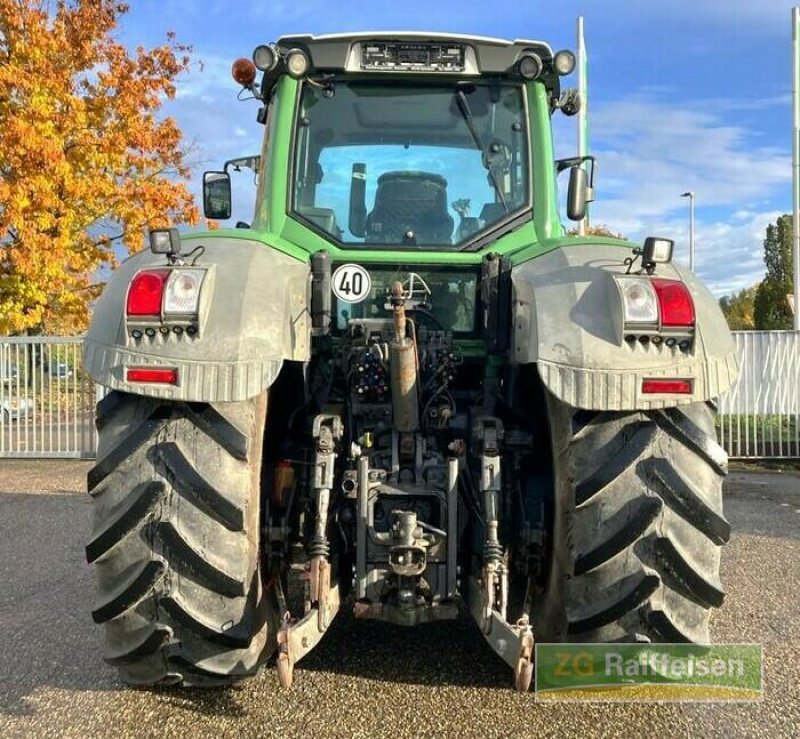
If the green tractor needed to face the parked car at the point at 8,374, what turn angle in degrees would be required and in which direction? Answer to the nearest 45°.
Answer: approximately 45° to its left

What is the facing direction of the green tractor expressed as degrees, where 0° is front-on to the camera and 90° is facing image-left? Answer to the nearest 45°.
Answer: approximately 180°

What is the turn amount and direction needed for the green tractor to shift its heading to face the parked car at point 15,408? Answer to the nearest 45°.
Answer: approximately 45° to its left

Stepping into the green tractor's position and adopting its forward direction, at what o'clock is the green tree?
The green tree is roughly at 1 o'clock from the green tractor.

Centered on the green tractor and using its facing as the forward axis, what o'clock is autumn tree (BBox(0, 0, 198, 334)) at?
The autumn tree is roughly at 11 o'clock from the green tractor.
